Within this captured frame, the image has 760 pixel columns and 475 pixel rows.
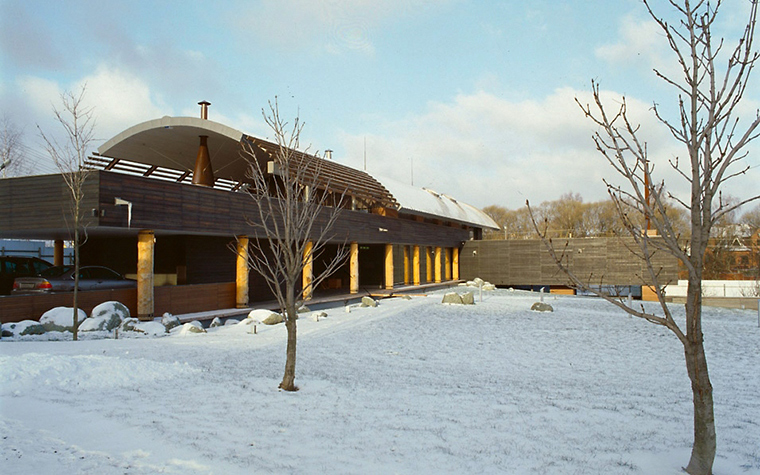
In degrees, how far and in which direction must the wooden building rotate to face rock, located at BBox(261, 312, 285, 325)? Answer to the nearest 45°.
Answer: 0° — it already faces it

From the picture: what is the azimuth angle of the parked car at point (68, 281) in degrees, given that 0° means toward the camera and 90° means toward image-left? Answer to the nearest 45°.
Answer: approximately 225°

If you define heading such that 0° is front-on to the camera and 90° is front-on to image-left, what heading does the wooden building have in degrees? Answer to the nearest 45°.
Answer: approximately 315°

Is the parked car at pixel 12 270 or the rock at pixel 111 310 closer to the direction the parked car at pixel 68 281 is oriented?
the parked car

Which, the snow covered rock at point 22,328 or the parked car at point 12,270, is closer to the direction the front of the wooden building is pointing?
the snow covered rock

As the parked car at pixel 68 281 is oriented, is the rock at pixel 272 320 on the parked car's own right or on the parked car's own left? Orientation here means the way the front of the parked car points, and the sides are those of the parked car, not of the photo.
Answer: on the parked car's own right

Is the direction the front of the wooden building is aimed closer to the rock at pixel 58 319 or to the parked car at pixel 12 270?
the rock

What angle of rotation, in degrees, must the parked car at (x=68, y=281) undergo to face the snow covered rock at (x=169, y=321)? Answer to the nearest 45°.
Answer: approximately 90° to its right

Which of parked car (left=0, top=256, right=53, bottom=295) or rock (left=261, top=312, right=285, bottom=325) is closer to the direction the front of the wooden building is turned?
the rock
